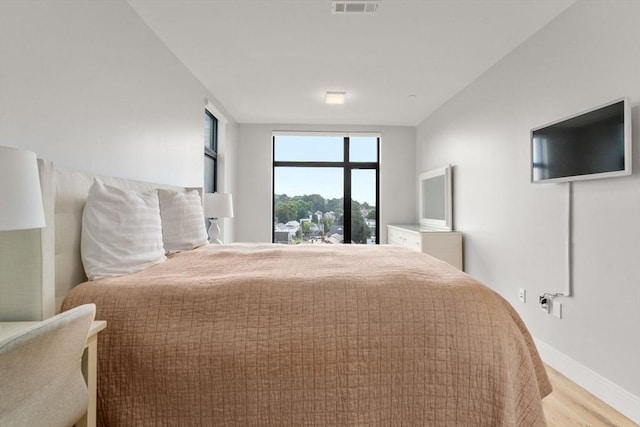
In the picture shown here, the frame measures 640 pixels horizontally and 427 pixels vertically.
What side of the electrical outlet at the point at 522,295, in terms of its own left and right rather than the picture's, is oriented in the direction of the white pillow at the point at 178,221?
front

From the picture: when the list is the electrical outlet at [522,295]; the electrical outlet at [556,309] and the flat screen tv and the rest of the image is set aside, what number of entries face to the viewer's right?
0

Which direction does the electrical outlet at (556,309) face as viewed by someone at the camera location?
facing the viewer and to the left of the viewer

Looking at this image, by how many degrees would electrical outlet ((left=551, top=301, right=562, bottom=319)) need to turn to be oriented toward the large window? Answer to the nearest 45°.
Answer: approximately 90° to its right

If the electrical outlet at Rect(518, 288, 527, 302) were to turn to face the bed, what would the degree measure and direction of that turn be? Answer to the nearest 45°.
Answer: approximately 45° to its left

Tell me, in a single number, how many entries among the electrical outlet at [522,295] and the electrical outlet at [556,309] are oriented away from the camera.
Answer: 0

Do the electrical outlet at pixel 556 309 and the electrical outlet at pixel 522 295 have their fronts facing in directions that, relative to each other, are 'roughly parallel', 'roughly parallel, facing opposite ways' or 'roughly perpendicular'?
roughly parallel

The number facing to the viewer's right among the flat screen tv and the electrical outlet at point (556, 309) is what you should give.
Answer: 0

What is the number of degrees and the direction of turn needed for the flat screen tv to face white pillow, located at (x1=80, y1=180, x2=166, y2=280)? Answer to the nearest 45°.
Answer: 0° — it already faces it

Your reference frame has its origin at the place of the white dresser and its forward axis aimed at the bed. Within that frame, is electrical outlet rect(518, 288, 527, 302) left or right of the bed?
left

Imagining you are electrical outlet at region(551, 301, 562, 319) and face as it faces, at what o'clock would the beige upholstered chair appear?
The beige upholstered chair is roughly at 11 o'clock from the electrical outlet.
